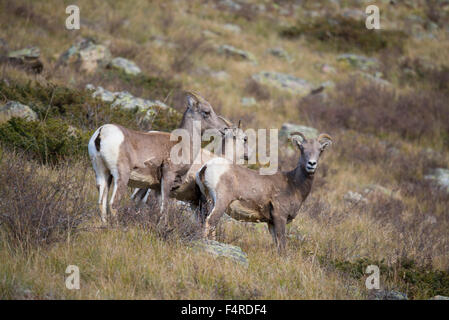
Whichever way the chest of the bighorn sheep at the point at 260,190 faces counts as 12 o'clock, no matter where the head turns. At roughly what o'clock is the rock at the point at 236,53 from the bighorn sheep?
The rock is roughly at 9 o'clock from the bighorn sheep.

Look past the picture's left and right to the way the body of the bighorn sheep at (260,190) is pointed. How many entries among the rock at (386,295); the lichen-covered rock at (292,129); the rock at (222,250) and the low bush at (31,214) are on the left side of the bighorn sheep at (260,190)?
1

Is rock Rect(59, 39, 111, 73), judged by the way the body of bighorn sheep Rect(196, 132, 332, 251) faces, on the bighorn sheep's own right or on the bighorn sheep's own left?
on the bighorn sheep's own left

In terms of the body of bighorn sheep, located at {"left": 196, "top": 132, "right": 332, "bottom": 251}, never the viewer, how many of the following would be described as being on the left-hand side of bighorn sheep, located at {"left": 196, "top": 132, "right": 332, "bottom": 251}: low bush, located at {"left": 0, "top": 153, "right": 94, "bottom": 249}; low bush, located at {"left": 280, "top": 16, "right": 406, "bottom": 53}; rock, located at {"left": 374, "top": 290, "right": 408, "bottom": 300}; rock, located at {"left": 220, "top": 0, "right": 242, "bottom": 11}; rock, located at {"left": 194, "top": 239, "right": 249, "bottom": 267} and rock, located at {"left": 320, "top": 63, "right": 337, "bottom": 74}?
3

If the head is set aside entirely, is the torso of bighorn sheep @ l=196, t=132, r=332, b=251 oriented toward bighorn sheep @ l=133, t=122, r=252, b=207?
no

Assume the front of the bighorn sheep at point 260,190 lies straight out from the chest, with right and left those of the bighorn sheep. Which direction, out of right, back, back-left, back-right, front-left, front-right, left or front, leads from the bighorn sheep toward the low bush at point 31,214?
back-right

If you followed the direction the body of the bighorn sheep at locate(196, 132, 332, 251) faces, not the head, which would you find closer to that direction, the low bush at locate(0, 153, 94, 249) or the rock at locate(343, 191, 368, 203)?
the rock

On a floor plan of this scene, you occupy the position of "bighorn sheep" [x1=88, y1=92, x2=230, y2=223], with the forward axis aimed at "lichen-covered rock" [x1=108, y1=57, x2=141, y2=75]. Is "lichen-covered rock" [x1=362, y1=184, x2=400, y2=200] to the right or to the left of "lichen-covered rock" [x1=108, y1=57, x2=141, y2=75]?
right

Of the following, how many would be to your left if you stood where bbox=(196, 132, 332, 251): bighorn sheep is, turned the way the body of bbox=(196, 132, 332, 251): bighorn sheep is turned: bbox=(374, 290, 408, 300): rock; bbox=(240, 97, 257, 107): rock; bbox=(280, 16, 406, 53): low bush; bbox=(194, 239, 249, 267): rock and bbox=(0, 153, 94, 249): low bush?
2

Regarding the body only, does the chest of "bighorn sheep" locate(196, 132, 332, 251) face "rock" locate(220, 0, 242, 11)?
no

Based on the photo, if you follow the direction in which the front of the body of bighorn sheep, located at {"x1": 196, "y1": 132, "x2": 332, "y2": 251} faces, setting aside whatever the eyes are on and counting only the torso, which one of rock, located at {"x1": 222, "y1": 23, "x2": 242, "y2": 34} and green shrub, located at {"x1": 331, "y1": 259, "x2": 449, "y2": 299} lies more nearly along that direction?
the green shrub

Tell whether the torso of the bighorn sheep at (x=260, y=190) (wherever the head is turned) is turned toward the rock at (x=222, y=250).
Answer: no

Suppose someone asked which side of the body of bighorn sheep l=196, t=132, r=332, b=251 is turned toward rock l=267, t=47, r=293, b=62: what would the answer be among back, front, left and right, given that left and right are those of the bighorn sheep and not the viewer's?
left

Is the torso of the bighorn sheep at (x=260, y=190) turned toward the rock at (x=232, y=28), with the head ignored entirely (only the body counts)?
no

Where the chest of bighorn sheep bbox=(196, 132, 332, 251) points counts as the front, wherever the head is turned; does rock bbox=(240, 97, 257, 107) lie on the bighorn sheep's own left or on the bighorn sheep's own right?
on the bighorn sheep's own left

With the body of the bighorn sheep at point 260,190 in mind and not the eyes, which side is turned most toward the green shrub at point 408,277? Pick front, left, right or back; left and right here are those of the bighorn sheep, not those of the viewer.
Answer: front

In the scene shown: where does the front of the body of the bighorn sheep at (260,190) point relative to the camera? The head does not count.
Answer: to the viewer's right

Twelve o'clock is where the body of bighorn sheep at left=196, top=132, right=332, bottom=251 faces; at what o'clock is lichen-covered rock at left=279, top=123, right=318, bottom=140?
The lichen-covered rock is roughly at 9 o'clock from the bighorn sheep.
